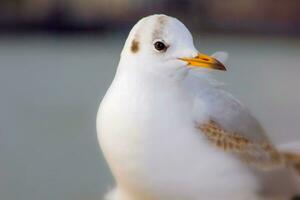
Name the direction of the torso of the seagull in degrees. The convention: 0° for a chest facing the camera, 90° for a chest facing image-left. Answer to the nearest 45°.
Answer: approximately 45°
